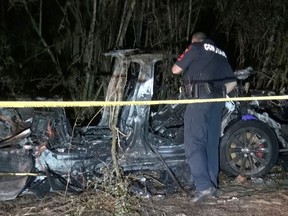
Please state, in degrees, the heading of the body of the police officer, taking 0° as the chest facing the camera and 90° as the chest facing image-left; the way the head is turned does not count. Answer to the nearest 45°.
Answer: approximately 135°

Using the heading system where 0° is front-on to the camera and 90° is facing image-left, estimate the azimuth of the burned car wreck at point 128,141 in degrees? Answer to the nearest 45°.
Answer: approximately 90°
